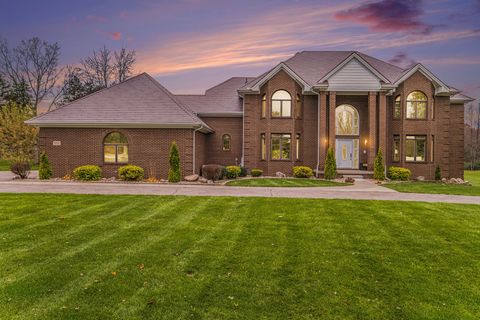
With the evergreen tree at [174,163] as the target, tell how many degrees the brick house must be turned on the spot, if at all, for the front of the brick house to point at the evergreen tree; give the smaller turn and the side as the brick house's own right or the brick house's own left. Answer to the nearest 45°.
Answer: approximately 45° to the brick house's own right

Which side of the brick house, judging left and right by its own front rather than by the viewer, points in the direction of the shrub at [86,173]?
right

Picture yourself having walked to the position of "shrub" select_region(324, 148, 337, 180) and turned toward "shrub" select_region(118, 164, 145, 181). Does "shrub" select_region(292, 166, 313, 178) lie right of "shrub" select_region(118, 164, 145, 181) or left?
right

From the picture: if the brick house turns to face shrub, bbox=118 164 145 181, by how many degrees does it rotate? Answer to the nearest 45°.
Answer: approximately 45° to its right

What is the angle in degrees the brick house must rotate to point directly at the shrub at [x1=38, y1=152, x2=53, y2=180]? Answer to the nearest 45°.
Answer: approximately 90° to its right

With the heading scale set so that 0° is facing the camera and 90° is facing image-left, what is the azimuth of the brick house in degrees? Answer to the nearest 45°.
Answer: approximately 0°
